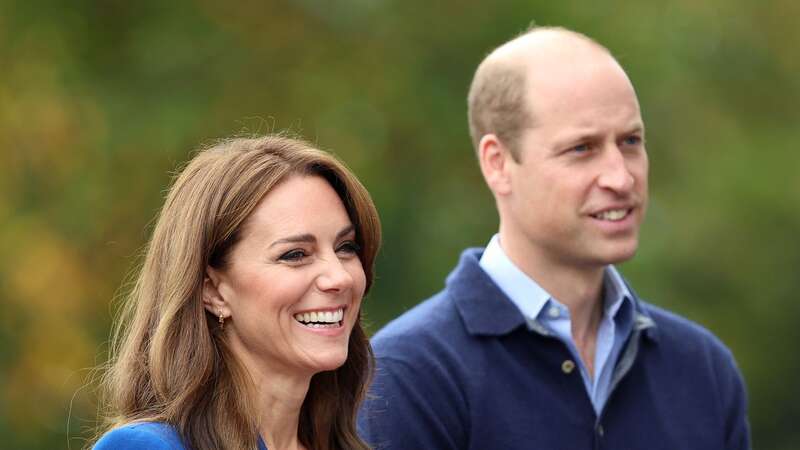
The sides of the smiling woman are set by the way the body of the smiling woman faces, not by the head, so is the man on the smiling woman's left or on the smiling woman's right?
on the smiling woman's left

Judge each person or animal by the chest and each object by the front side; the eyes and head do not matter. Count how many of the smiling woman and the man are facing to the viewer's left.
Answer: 0

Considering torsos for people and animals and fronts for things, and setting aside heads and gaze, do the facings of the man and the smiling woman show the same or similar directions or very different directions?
same or similar directions

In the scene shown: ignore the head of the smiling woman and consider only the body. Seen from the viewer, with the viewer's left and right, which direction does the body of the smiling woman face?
facing the viewer and to the right of the viewer

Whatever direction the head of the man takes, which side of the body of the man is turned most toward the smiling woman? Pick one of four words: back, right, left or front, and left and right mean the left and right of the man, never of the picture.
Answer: right
